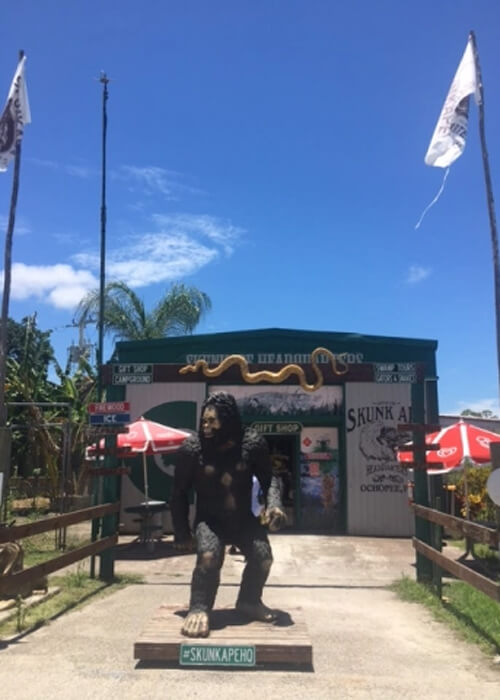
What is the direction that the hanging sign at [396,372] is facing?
toward the camera

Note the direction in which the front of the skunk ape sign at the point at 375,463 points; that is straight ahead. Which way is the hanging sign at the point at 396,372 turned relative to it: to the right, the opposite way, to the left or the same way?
the same way

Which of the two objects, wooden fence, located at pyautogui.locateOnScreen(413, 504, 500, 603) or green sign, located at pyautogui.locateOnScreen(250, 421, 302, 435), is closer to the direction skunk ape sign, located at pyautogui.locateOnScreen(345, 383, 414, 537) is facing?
the wooden fence

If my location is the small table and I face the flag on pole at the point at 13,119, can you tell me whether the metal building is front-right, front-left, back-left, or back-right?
back-right

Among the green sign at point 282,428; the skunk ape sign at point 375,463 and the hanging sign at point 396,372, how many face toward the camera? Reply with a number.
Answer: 3

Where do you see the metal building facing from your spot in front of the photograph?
facing the viewer

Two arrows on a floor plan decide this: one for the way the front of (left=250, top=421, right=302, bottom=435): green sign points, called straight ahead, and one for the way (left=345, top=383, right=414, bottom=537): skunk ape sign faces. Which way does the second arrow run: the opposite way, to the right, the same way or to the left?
the same way

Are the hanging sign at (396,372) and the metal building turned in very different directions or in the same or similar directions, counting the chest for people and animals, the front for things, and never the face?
same or similar directions

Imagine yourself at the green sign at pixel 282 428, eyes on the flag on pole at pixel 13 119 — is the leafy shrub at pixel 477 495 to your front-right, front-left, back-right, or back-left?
back-left

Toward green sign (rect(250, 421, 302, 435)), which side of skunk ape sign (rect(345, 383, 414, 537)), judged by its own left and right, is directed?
right

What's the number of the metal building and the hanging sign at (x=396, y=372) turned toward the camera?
2

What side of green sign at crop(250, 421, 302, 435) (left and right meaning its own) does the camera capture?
front

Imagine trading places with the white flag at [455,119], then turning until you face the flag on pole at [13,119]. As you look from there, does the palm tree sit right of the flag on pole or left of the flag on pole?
right
